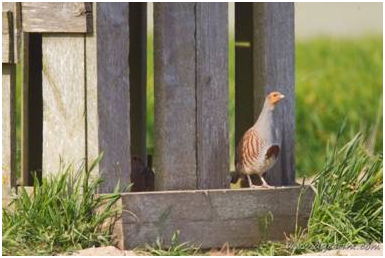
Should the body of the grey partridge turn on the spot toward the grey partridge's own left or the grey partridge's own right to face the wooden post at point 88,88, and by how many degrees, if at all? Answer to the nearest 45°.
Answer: approximately 135° to the grey partridge's own right

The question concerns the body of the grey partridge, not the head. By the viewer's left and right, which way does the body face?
facing the viewer and to the right of the viewer
